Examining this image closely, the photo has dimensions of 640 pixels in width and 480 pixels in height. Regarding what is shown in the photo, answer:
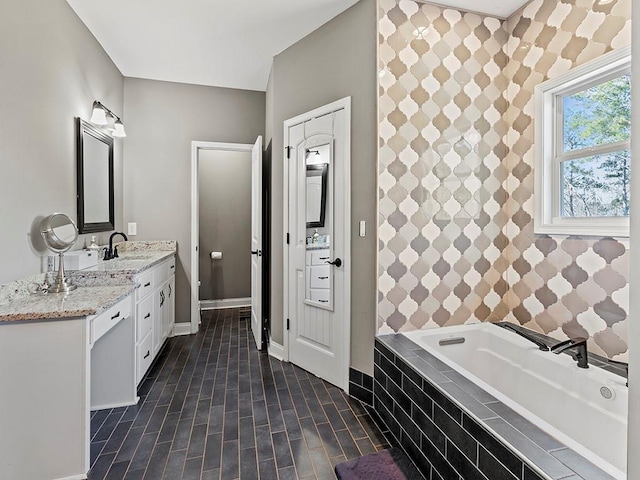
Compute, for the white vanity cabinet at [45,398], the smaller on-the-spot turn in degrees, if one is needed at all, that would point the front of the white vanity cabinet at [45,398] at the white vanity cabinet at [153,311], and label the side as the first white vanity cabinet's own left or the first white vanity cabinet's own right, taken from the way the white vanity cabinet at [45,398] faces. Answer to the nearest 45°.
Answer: approximately 45° to the first white vanity cabinet's own left

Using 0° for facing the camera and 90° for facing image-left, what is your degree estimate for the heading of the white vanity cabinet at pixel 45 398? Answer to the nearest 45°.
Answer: approximately 270°

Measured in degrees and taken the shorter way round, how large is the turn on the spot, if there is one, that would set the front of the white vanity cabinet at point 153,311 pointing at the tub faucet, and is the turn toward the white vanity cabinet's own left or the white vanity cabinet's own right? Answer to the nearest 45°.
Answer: approximately 45° to the white vanity cabinet's own right

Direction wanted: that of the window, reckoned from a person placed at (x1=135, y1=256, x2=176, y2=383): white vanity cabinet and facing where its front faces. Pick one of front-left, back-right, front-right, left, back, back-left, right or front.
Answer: front-right

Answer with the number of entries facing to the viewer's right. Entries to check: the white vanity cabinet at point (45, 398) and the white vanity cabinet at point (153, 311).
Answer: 2

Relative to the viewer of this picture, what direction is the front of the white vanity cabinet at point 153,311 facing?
facing to the right of the viewer

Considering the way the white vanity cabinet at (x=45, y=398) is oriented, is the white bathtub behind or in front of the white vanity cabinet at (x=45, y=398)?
in front

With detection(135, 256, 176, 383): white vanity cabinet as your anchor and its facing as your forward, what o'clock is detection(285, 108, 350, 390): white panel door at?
The white panel door is roughly at 1 o'clock from the white vanity cabinet.

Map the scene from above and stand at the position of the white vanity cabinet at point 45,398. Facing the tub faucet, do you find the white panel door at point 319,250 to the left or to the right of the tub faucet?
left

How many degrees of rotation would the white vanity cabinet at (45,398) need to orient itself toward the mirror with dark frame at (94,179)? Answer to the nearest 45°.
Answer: approximately 90° to its left

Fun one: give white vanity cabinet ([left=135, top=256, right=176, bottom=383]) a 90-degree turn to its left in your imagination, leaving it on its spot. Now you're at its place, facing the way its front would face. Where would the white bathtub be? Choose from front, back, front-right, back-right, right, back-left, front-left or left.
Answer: back-right
